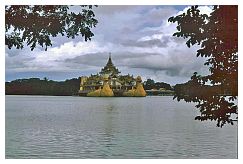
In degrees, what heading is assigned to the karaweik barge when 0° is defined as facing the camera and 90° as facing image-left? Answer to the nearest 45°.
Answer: approximately 315°
